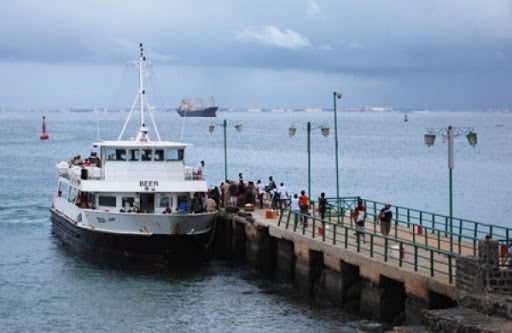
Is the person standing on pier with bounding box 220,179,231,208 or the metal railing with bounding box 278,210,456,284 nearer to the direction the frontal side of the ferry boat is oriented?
the metal railing
